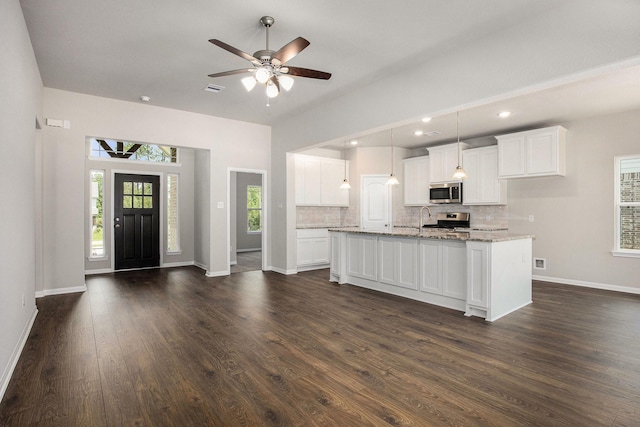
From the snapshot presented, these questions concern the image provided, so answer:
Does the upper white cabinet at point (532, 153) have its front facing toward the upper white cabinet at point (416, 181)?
no

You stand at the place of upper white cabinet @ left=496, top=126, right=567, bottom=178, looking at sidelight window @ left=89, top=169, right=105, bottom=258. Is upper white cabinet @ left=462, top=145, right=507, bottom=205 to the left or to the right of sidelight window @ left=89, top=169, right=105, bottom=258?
right

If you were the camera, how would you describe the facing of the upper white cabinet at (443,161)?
facing the viewer and to the left of the viewer

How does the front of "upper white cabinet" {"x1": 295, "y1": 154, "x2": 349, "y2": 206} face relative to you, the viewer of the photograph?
facing the viewer and to the right of the viewer

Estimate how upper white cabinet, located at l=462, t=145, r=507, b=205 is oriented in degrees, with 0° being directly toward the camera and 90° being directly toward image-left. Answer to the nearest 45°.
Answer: approximately 45°

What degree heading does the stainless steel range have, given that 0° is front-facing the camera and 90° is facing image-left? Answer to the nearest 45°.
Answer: approximately 45°

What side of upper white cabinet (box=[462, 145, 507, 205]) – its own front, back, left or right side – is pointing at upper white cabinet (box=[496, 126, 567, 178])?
left

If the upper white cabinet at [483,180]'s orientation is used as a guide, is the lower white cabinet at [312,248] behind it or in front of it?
in front

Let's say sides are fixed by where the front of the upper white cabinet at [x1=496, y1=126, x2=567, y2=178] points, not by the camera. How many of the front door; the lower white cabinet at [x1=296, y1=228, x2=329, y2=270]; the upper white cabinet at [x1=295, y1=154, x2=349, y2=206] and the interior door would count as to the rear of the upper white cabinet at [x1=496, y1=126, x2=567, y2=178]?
0

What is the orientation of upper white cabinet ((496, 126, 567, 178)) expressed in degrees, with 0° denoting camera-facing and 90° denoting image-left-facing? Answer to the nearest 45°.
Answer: approximately 45°

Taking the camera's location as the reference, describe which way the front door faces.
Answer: facing the viewer

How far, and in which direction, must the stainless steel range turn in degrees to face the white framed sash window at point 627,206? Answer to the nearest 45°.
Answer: approximately 90° to its left

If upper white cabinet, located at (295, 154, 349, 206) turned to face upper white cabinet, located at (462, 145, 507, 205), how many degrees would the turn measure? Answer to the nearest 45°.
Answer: approximately 45° to its left

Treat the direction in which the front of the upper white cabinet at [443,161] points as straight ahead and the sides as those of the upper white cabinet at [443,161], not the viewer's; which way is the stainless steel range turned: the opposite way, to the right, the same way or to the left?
the same way

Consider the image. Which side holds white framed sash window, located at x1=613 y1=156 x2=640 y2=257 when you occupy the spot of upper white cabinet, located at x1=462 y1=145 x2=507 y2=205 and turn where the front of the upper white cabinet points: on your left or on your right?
on your left

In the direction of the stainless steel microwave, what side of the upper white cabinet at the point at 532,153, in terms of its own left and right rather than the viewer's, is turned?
right
